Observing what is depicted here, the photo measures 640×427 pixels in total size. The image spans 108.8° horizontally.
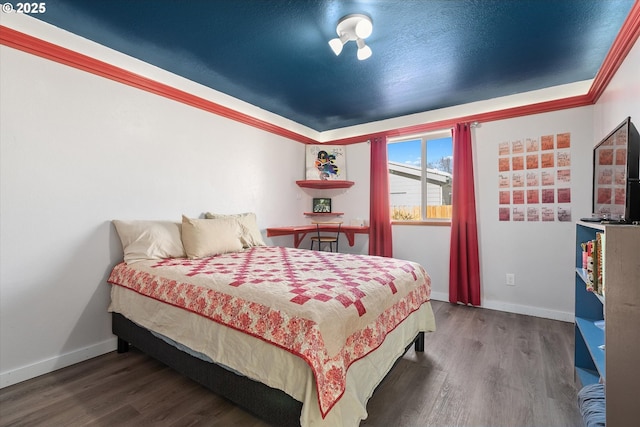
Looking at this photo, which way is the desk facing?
toward the camera

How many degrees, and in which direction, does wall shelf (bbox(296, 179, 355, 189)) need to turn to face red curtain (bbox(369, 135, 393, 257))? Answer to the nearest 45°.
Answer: approximately 90° to its left

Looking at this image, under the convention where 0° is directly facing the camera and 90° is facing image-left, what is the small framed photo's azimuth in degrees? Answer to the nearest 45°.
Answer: approximately 0°

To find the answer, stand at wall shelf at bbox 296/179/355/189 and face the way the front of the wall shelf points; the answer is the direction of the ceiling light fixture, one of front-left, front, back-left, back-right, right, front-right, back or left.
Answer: front

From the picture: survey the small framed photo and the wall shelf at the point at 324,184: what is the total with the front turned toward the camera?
2

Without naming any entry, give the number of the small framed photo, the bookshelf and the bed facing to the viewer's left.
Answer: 1

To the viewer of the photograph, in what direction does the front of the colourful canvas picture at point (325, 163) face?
facing the viewer

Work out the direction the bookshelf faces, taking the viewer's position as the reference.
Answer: facing to the left of the viewer

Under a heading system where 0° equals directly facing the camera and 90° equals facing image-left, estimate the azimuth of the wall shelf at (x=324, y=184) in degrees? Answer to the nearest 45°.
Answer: approximately 0°

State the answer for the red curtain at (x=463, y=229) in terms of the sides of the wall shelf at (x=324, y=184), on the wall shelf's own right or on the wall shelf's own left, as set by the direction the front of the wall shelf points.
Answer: on the wall shelf's own left

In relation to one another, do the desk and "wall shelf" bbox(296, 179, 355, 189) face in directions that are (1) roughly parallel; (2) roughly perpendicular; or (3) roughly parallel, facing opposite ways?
roughly parallel

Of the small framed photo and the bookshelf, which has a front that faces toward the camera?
the small framed photo

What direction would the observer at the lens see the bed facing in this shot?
facing the viewer and to the right of the viewer
